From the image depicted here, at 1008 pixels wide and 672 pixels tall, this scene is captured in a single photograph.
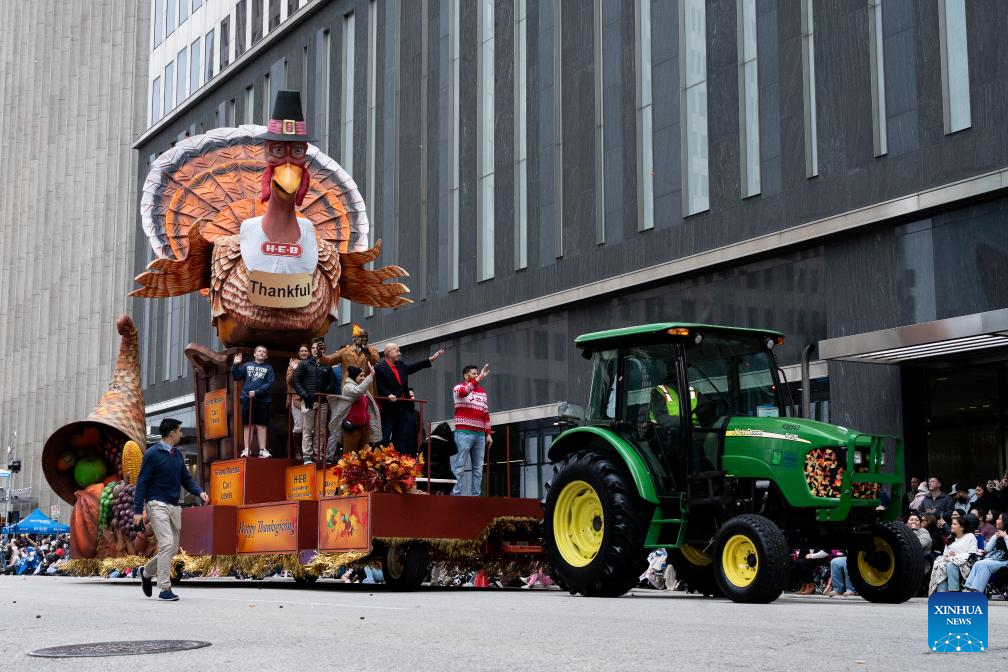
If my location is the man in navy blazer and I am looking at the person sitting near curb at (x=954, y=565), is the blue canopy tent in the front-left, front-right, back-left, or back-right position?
back-left

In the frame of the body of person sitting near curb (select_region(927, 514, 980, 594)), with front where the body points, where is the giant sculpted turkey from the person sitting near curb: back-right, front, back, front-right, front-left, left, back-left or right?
front-right

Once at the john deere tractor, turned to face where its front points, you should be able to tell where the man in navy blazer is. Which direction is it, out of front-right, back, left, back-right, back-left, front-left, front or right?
back

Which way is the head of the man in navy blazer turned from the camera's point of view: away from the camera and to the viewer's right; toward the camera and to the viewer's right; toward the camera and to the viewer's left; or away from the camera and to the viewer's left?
toward the camera and to the viewer's right

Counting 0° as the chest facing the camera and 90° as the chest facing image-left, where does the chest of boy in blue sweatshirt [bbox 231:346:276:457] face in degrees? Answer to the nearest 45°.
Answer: approximately 0°

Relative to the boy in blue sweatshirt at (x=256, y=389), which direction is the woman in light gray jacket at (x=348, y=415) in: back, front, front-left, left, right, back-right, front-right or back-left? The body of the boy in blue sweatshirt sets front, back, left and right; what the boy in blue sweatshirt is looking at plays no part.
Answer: front-left

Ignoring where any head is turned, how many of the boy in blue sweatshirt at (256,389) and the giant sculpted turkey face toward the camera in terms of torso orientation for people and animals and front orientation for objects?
2

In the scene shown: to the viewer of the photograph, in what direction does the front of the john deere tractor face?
facing the viewer and to the right of the viewer
